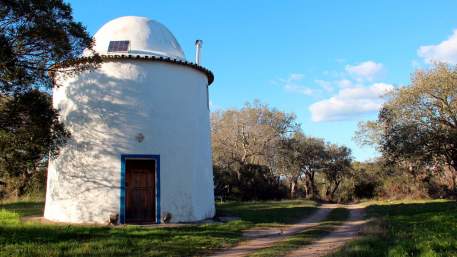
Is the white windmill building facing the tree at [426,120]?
no

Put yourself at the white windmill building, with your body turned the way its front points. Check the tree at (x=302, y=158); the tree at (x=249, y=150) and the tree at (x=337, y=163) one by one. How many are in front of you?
0

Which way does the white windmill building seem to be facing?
toward the camera

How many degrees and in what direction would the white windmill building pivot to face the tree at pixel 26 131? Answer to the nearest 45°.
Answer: approximately 45° to its right

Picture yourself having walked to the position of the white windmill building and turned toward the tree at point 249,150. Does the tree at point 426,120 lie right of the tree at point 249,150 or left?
right

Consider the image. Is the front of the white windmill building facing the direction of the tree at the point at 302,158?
no

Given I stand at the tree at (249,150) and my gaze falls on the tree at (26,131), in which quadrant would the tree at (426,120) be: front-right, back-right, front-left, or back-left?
front-left

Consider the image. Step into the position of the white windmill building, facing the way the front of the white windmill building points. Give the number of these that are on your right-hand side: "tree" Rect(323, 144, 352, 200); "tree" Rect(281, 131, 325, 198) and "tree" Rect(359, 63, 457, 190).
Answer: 0

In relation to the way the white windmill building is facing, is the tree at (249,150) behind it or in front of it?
behind

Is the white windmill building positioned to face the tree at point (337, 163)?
no

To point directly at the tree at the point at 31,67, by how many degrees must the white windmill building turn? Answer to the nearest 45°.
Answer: approximately 45° to its right

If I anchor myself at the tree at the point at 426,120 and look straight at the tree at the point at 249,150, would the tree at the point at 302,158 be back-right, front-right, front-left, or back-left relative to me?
front-right
